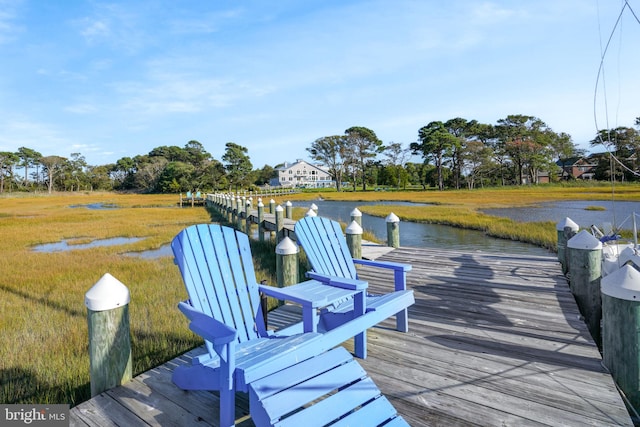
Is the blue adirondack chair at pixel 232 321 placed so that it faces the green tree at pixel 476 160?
no

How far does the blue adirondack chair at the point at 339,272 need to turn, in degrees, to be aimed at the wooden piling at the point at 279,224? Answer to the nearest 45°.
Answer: approximately 135° to its left

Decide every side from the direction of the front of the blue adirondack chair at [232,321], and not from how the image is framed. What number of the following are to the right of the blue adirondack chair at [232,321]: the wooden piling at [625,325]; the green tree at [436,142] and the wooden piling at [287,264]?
0

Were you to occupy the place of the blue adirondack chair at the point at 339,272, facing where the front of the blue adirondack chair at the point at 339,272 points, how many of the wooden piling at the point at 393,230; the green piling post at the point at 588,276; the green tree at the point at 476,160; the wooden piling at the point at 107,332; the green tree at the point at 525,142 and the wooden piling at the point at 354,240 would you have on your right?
1

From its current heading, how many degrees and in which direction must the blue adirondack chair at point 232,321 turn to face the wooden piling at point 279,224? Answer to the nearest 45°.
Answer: approximately 135° to its left

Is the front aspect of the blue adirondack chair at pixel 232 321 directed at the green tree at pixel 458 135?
no

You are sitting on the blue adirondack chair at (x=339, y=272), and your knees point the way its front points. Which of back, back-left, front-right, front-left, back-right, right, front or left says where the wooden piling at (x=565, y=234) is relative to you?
left

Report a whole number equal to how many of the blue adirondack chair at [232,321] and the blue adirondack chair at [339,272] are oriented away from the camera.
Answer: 0

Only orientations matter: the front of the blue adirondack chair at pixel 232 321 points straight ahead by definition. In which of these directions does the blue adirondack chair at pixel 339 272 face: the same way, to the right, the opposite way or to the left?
the same way

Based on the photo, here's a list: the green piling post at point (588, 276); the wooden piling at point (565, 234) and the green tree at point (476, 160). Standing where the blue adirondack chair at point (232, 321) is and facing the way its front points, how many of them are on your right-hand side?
0

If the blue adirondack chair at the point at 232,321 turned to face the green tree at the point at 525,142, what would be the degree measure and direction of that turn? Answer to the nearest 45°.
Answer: approximately 90° to its left

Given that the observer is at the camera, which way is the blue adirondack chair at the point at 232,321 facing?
facing the viewer and to the right of the viewer

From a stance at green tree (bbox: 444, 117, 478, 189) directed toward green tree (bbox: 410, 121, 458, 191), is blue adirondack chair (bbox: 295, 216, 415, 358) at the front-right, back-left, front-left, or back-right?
front-left

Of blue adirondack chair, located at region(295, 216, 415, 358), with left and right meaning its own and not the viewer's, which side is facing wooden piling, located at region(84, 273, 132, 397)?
right

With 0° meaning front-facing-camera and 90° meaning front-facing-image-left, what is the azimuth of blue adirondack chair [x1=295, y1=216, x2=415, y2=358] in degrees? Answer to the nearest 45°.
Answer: approximately 315°

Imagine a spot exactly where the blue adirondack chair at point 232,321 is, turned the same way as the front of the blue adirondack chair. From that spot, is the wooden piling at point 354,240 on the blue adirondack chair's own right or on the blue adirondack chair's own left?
on the blue adirondack chair's own left

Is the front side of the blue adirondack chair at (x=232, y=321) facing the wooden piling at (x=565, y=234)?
no

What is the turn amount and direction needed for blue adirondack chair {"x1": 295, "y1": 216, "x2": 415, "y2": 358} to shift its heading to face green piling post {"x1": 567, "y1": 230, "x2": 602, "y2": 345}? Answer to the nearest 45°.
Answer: approximately 45° to its left

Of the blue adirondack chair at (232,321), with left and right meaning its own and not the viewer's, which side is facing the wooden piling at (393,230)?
left

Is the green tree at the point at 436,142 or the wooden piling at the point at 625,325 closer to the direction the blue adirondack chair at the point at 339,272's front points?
the wooden piling
